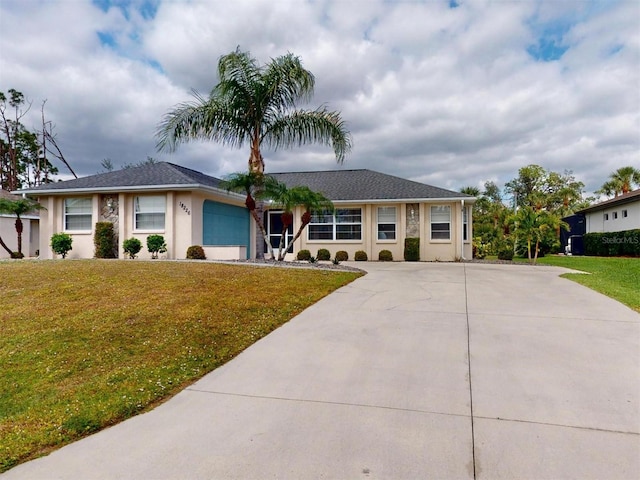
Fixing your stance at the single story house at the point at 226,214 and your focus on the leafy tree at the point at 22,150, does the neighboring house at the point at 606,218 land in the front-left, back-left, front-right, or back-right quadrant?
back-right

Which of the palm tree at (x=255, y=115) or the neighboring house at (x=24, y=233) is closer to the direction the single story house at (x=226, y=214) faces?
the palm tree

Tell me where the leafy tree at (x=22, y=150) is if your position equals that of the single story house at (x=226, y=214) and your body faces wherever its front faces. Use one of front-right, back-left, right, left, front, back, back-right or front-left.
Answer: back-right

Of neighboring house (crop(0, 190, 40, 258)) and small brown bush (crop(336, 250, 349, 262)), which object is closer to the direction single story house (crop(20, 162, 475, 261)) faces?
the small brown bush

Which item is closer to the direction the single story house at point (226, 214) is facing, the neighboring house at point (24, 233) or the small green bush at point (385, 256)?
the small green bush

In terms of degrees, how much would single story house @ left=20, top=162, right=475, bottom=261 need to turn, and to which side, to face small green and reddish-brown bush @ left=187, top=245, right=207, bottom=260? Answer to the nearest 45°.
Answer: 0° — it already faces it

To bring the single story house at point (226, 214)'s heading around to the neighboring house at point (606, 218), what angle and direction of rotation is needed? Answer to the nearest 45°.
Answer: approximately 90° to its left

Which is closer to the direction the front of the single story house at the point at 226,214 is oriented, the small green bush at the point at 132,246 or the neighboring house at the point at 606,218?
the small green bush

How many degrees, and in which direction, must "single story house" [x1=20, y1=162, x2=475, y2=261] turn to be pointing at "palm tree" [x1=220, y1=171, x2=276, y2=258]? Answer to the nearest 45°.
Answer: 0° — it already faces it

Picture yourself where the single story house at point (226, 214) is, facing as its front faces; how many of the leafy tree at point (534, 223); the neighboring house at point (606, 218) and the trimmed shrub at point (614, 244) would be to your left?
3

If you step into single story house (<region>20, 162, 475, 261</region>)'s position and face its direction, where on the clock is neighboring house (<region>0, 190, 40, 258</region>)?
The neighboring house is roughly at 4 o'clock from the single story house.

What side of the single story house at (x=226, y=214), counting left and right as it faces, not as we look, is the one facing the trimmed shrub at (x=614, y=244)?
left

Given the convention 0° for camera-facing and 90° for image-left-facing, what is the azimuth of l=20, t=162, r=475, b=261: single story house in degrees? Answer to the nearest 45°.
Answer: approximately 0°

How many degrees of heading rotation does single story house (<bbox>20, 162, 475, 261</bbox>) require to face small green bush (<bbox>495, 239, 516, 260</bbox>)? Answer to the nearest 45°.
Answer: approximately 90° to its left
